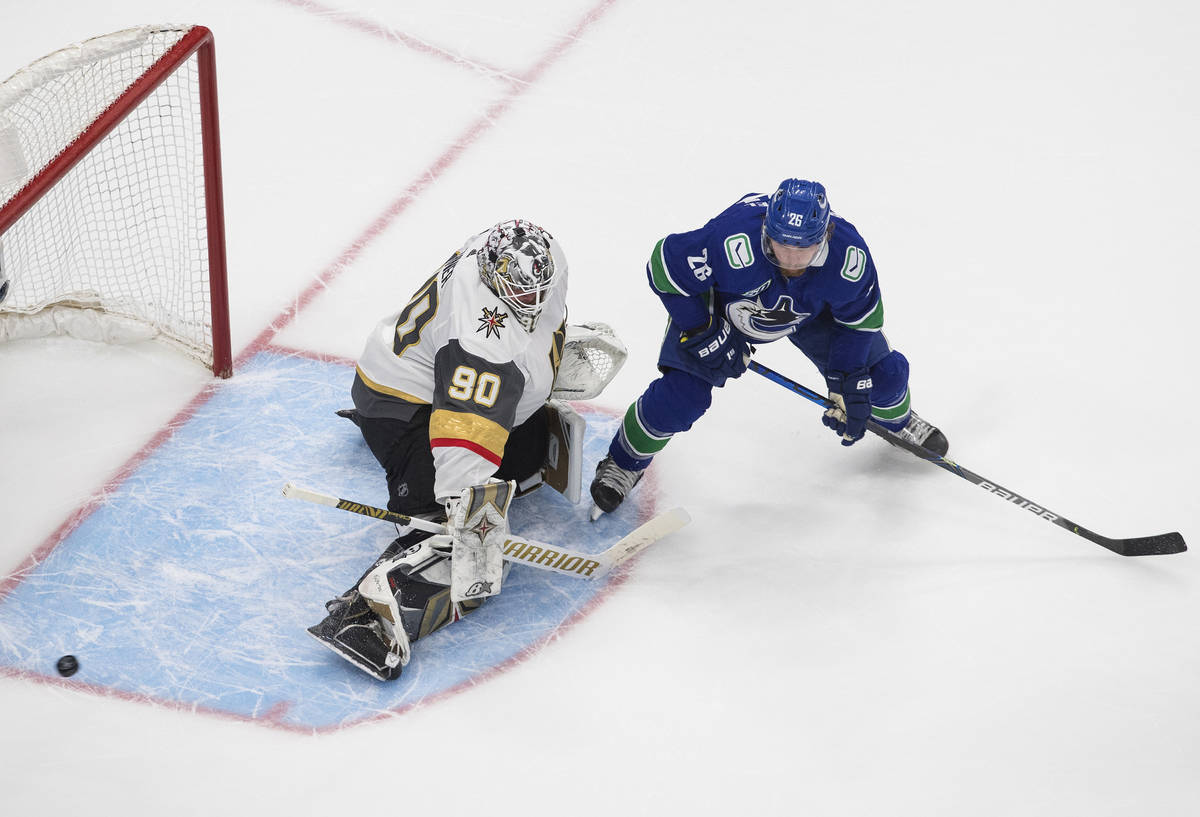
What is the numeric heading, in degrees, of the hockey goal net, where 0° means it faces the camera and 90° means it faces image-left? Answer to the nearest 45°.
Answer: approximately 315°

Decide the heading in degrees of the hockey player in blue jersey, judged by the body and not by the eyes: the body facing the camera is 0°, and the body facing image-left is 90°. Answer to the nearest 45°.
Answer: approximately 0°

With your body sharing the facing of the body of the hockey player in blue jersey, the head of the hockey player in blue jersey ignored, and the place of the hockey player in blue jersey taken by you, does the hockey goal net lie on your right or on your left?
on your right

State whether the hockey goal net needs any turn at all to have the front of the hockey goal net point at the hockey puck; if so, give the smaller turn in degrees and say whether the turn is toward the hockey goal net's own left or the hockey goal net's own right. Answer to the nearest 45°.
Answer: approximately 45° to the hockey goal net's own right

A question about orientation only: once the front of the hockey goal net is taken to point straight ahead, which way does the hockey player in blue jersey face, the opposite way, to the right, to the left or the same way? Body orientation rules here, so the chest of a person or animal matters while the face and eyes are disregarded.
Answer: to the right

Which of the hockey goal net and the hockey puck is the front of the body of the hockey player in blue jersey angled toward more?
the hockey puck

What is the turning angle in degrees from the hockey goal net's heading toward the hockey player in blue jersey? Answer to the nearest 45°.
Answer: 0° — it already faces them

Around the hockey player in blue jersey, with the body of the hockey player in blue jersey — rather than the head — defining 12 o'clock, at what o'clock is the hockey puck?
The hockey puck is roughly at 2 o'clock from the hockey player in blue jersey.
